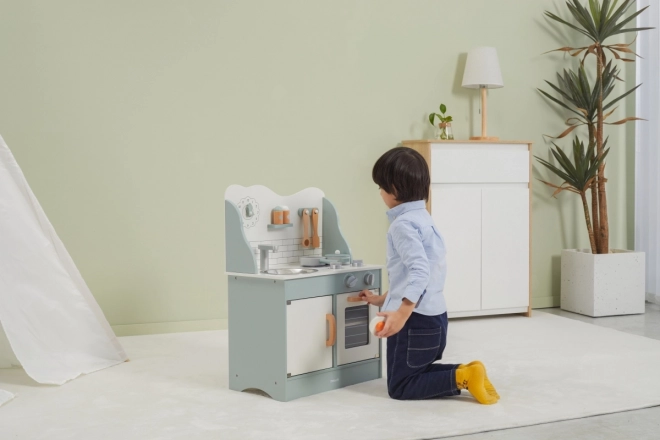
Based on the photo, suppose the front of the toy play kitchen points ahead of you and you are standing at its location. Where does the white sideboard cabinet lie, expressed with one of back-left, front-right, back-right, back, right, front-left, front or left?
left

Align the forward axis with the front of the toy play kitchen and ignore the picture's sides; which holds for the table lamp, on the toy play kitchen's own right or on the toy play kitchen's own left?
on the toy play kitchen's own left

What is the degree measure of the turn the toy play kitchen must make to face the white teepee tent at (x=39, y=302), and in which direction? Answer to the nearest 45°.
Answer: approximately 135° to its right

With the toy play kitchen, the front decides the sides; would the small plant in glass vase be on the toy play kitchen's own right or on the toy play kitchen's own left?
on the toy play kitchen's own left

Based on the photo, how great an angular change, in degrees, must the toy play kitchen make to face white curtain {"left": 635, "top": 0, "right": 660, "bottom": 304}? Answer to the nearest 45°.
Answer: approximately 90° to its left

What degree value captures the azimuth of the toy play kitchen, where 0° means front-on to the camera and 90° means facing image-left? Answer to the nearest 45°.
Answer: approximately 315°

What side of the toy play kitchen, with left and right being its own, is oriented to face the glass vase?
left
